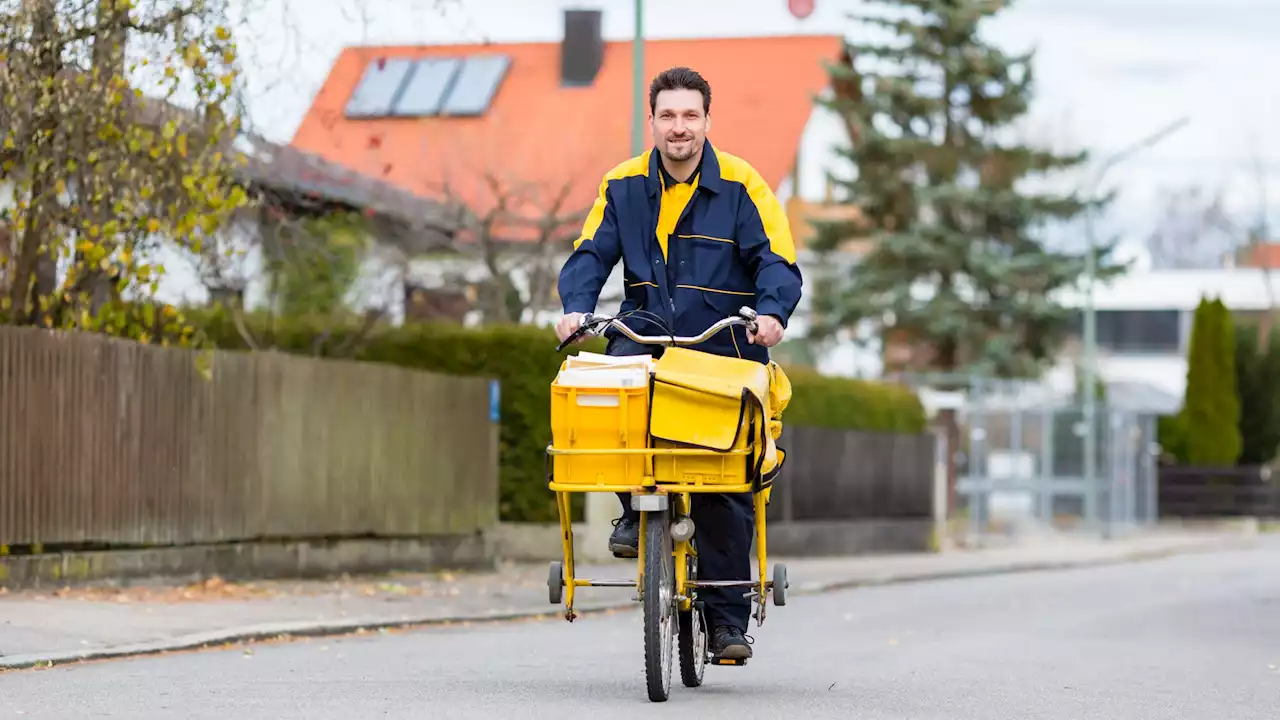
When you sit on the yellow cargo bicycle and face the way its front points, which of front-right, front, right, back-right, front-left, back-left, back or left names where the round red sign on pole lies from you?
back

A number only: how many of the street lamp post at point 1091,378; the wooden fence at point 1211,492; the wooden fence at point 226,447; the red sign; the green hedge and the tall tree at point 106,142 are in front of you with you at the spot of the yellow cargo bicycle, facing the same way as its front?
0

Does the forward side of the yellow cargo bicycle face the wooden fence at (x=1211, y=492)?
no

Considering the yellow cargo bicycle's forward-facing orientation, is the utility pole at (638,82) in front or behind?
behind

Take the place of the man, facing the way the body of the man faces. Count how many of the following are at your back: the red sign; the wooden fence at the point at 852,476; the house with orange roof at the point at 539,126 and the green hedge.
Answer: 4

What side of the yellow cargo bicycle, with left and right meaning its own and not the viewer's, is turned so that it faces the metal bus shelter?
back

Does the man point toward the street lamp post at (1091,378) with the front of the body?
no

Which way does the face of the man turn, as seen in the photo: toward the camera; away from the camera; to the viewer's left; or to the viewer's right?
toward the camera

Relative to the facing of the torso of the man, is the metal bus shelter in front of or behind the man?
behind

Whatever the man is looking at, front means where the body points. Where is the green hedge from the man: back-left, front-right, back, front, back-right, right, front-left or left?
back

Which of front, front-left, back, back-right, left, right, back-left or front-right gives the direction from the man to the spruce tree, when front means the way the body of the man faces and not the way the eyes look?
back

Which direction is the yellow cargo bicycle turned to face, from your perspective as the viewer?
facing the viewer

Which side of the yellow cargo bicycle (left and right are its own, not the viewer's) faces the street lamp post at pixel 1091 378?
back

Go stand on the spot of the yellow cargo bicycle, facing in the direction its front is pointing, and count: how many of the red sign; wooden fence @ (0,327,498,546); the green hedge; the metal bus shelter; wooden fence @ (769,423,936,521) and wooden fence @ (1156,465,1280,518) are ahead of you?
0

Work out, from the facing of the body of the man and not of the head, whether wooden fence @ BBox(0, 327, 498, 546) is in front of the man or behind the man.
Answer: behind

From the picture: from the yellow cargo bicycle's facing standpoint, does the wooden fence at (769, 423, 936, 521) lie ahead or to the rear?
to the rear

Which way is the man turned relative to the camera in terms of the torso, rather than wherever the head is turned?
toward the camera

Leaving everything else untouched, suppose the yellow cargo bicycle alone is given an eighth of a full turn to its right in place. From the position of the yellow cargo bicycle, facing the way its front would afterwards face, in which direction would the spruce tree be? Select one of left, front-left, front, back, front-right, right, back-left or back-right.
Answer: back-right

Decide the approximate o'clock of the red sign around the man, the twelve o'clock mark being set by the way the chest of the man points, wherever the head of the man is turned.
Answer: The red sign is roughly at 6 o'clock from the man.
